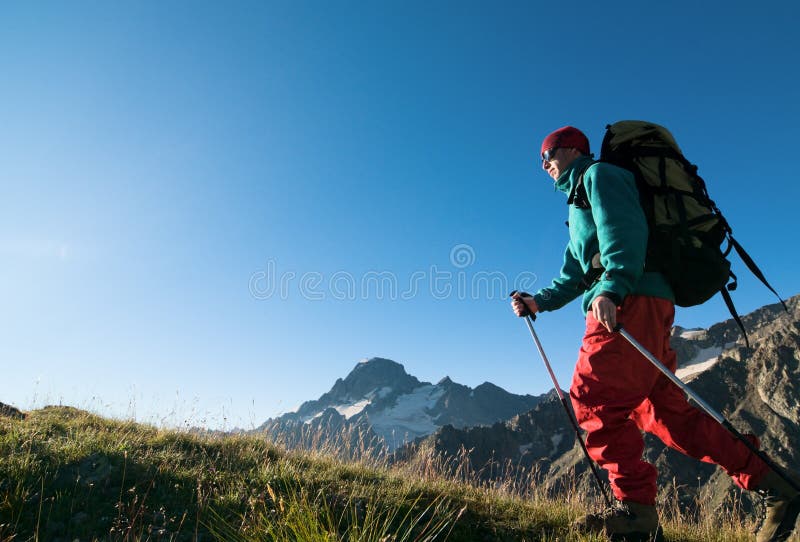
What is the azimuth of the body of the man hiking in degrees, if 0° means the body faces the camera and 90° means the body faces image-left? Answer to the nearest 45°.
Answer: approximately 90°

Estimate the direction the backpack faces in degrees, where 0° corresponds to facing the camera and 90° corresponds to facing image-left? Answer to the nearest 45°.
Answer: approximately 270°
